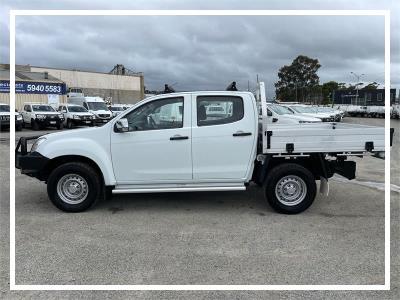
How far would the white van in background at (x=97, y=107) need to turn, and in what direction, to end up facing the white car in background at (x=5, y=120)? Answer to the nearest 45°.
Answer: approximately 90° to its right

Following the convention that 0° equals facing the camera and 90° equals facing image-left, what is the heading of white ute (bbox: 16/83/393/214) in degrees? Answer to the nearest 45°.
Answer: approximately 90°

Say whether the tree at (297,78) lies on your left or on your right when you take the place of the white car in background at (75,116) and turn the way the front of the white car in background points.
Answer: on your left

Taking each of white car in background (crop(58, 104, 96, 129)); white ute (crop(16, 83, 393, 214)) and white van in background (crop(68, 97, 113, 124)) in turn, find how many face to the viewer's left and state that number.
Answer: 1

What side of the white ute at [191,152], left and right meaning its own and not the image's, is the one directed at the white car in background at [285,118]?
right

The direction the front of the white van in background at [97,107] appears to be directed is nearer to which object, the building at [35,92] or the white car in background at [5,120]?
the white car in background

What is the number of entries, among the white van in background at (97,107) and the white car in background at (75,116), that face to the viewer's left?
0

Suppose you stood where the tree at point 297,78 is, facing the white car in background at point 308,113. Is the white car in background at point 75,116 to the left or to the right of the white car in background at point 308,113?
right

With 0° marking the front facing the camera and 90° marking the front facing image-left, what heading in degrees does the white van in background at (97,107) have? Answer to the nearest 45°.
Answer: approximately 315°

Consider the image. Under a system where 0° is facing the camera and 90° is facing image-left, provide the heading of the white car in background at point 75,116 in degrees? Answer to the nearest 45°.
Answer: approximately 315°

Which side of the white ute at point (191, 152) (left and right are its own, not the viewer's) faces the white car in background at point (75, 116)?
right
